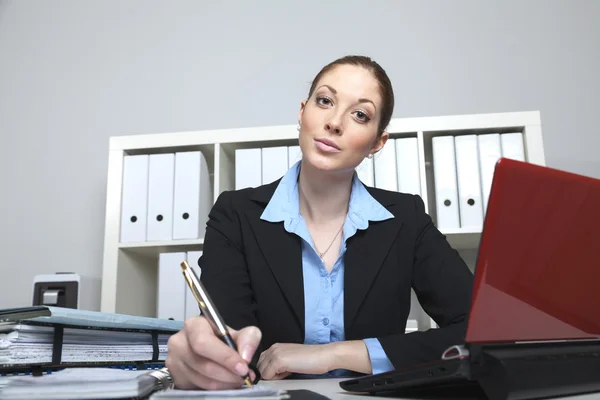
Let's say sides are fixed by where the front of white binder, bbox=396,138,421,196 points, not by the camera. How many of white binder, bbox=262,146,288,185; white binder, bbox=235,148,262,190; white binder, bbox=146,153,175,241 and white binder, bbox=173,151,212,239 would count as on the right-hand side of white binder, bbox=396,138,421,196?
4

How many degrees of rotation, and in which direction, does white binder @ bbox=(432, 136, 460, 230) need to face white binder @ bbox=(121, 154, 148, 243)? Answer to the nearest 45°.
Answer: approximately 90° to its right

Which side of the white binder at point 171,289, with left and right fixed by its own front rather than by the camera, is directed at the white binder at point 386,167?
left

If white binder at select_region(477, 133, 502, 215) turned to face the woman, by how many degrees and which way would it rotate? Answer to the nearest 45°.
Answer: approximately 45° to its right

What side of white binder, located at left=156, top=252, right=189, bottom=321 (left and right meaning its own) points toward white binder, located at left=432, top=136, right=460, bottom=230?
left

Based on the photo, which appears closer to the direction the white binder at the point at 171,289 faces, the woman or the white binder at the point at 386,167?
the woman

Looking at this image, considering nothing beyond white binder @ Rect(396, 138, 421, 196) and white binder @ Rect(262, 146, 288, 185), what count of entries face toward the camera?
2
